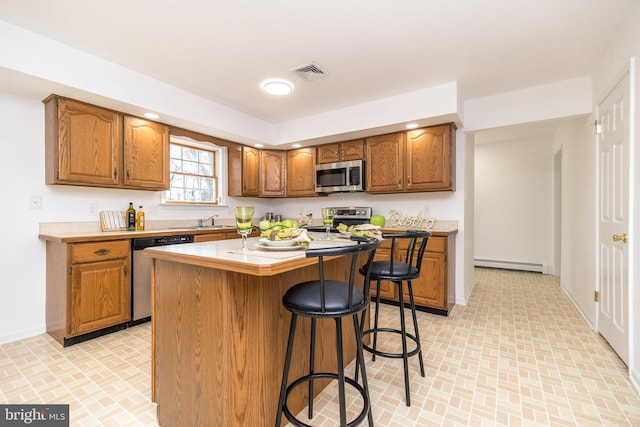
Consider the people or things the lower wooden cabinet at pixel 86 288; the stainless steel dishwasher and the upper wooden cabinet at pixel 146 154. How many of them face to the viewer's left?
0

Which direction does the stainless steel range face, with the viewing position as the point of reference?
facing the viewer and to the left of the viewer

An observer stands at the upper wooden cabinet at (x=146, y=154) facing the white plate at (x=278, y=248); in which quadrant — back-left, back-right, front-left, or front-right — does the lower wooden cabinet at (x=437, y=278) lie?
front-left

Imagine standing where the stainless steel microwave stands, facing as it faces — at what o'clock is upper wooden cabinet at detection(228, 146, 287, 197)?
The upper wooden cabinet is roughly at 2 o'clock from the stainless steel microwave.

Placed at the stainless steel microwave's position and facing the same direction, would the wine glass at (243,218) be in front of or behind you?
in front

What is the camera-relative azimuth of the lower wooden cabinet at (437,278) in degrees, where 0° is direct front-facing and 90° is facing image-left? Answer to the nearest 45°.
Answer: approximately 45°

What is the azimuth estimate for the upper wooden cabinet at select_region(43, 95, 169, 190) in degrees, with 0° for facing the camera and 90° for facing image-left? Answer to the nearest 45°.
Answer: approximately 315°

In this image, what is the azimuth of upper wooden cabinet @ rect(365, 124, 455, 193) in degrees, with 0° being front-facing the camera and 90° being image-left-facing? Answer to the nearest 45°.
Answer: approximately 45°

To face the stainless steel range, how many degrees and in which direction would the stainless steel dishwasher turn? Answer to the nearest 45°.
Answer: approximately 45° to its left

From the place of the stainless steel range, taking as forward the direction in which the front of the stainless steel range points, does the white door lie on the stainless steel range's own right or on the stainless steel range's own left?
on the stainless steel range's own left

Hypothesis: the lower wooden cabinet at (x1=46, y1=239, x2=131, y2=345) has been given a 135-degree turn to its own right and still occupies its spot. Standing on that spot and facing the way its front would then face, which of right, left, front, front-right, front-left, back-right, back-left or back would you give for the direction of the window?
back-right
